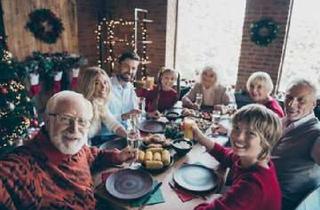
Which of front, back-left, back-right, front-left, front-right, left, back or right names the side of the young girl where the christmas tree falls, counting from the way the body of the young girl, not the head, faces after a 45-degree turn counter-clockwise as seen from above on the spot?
back-right

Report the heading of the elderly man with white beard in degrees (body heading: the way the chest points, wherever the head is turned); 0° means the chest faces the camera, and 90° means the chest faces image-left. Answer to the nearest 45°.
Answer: approximately 315°

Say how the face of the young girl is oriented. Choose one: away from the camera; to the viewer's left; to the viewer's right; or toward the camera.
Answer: toward the camera

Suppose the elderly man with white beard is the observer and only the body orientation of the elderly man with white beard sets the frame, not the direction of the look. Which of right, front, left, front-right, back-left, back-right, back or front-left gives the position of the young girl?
left

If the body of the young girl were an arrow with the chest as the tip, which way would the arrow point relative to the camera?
toward the camera

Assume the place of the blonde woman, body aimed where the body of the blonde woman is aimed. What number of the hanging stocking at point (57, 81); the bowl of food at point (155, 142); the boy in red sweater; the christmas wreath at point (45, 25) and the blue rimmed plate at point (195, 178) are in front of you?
3

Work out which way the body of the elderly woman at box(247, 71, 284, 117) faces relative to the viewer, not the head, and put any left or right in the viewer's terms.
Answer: facing the viewer and to the left of the viewer

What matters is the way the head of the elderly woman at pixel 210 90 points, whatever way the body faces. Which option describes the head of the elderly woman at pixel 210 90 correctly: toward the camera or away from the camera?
toward the camera

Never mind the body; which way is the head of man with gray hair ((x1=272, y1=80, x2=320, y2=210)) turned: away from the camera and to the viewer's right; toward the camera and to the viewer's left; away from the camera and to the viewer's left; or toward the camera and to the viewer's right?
toward the camera and to the viewer's left

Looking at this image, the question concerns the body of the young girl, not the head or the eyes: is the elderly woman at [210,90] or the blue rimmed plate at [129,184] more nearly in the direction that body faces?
the blue rimmed plate

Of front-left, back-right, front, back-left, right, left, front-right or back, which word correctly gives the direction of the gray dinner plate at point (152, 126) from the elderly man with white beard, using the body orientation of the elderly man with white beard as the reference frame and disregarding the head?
left

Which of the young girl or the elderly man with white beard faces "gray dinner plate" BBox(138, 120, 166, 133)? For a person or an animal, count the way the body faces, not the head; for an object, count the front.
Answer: the young girl

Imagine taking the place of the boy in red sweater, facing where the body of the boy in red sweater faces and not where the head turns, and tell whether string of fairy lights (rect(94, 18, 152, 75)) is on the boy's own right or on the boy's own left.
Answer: on the boy's own right
